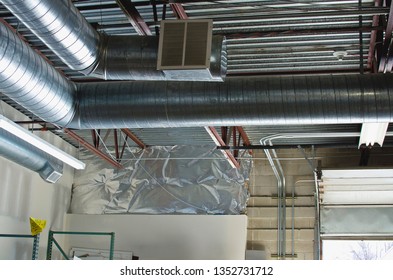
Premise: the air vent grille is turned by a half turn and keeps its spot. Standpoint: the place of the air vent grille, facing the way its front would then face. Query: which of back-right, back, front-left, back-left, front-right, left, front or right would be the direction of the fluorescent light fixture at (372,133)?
front-right

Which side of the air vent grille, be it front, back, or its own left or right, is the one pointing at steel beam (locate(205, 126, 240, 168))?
back

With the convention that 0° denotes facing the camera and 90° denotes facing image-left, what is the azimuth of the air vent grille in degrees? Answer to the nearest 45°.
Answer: approximately 0°

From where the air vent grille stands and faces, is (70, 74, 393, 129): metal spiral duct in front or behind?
behind

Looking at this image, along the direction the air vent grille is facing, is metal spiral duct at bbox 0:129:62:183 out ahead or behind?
behind

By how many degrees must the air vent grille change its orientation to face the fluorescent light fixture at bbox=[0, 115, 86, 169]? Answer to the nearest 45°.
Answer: approximately 135° to its right

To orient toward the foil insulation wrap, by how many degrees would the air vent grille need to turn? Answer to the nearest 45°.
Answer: approximately 180°

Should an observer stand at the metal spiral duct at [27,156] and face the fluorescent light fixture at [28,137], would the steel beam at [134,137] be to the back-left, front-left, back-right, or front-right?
back-left
